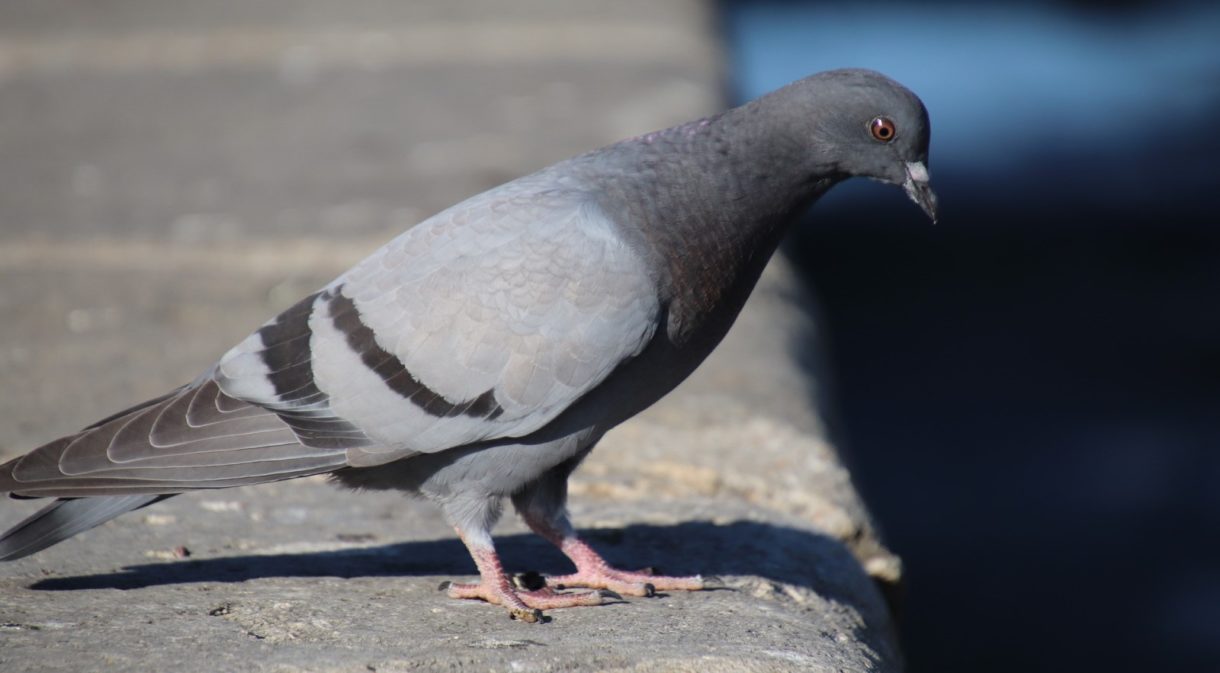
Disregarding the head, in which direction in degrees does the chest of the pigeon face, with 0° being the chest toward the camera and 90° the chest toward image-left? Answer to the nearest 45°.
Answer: approximately 270°
